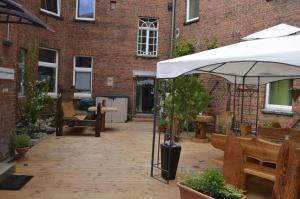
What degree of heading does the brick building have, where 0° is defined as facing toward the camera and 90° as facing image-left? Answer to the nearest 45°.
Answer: approximately 0°

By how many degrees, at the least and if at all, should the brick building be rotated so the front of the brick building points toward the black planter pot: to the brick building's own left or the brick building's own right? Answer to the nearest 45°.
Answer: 0° — it already faces it

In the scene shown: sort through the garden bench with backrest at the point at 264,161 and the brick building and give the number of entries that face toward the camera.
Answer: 1

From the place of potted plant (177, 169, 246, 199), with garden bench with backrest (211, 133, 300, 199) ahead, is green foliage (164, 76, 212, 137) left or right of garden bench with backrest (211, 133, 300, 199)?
left
